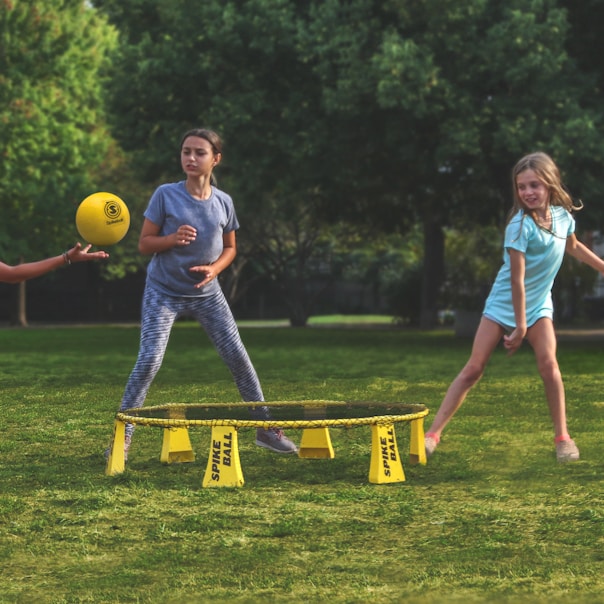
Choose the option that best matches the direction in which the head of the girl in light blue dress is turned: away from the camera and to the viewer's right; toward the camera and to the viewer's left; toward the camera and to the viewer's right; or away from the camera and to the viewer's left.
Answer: toward the camera and to the viewer's left

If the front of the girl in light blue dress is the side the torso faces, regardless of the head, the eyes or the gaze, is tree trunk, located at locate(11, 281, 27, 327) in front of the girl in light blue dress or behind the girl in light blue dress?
behind

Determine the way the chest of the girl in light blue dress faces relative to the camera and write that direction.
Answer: toward the camera

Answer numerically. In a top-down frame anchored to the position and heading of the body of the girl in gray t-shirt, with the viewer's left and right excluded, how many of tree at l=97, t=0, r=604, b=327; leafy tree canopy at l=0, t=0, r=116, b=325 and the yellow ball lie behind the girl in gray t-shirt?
2

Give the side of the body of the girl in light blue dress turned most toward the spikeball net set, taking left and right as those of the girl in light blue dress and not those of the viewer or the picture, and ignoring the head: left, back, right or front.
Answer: right

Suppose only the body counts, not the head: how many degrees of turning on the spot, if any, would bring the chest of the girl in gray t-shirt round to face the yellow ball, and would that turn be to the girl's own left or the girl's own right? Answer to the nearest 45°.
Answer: approximately 45° to the girl's own right

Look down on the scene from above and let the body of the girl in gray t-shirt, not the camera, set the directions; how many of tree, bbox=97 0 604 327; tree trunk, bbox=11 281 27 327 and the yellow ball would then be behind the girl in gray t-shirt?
2

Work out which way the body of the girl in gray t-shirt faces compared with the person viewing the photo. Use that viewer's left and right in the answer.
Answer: facing the viewer

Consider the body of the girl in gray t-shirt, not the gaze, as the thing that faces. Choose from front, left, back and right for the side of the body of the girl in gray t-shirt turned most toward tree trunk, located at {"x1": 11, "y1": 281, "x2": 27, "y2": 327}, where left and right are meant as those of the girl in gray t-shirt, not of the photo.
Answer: back

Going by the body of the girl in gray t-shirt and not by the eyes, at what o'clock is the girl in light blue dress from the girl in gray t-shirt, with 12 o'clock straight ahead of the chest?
The girl in light blue dress is roughly at 9 o'clock from the girl in gray t-shirt.

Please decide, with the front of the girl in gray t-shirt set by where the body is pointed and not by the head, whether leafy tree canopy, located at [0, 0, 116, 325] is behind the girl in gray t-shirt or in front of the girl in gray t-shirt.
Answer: behind

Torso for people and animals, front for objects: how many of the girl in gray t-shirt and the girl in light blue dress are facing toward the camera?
2
